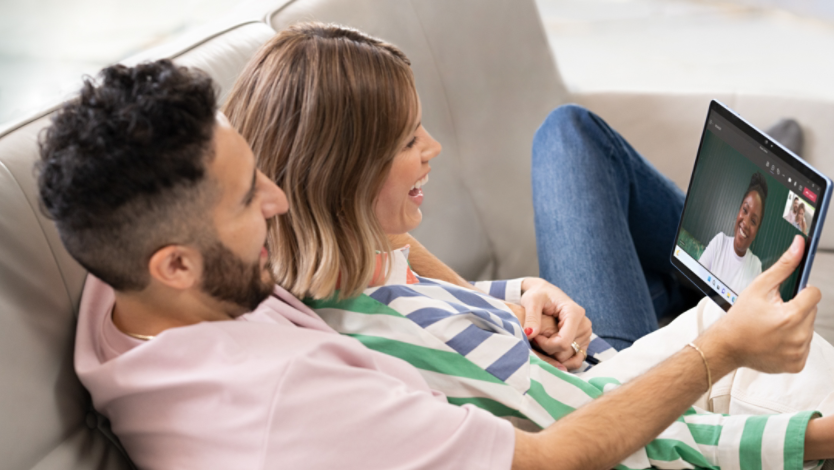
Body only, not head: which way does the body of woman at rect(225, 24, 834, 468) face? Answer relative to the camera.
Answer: to the viewer's right

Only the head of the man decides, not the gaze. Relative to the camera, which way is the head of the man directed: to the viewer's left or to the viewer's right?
to the viewer's right

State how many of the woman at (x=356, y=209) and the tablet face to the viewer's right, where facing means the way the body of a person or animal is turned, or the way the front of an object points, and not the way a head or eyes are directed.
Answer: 1

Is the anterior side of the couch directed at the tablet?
yes

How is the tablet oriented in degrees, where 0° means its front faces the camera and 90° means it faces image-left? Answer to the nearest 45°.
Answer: approximately 45°
